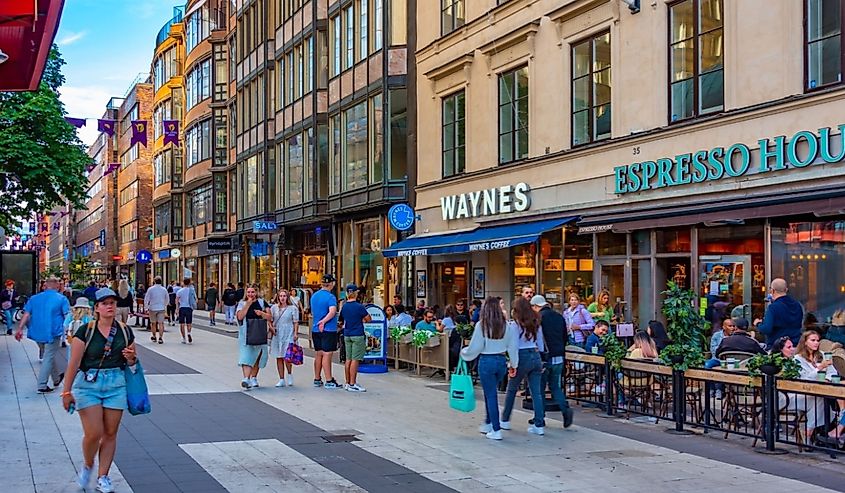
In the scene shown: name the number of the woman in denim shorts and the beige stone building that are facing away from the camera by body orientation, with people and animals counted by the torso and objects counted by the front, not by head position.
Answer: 0

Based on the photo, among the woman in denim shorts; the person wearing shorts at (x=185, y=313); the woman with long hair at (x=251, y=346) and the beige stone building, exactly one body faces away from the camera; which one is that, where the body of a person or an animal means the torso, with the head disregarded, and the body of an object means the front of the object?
the person wearing shorts

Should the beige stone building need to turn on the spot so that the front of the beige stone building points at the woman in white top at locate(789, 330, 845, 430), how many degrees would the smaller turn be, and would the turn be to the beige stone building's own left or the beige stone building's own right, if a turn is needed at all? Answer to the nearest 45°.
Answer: approximately 45° to the beige stone building's own left

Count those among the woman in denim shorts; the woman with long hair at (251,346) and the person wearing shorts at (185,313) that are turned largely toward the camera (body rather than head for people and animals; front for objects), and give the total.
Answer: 2

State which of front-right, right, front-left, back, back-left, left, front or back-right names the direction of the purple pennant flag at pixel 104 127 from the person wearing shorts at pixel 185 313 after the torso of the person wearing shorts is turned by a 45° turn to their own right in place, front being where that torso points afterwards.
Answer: front-left

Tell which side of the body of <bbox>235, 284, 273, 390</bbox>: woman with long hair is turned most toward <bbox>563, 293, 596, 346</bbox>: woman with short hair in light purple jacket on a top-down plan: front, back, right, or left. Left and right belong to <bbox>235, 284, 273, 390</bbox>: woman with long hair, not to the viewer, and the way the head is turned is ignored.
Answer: left

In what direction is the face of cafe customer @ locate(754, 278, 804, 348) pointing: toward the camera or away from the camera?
away from the camera
